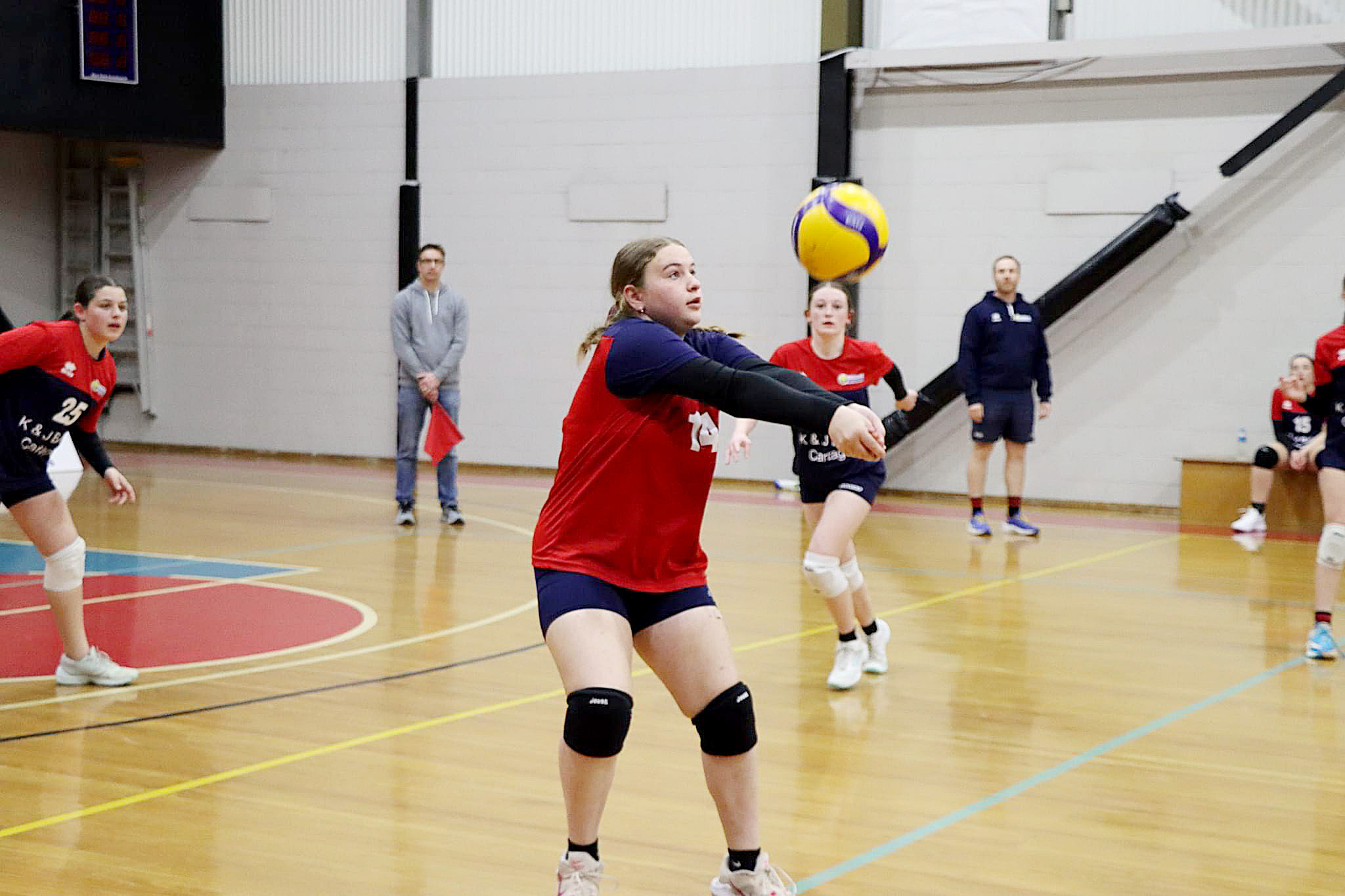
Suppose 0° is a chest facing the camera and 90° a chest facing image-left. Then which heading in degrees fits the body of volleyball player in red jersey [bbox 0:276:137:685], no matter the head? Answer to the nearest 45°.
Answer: approximately 315°

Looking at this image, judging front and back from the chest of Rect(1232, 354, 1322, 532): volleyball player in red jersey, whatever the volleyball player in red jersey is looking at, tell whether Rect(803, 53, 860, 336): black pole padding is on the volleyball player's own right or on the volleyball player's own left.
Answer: on the volleyball player's own right

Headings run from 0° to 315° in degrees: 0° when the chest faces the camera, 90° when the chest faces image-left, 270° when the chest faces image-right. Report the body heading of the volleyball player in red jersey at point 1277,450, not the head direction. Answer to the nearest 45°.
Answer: approximately 0°

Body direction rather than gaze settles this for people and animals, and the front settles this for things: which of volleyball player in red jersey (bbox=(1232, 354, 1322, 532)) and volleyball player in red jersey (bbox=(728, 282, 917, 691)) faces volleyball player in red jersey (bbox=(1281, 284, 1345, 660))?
volleyball player in red jersey (bbox=(1232, 354, 1322, 532))

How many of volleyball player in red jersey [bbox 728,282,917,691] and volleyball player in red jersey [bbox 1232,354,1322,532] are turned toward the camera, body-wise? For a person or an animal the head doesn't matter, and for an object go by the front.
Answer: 2

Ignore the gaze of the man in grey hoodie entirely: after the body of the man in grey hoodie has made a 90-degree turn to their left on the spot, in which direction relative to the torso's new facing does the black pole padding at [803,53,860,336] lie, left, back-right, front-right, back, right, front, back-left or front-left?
front-left

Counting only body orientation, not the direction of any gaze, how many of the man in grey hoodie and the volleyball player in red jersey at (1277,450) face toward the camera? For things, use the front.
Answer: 2

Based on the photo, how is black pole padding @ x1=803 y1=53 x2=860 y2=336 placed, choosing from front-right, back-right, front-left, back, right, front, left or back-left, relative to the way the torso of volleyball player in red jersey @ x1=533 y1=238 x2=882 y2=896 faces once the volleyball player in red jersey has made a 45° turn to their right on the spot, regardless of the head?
back

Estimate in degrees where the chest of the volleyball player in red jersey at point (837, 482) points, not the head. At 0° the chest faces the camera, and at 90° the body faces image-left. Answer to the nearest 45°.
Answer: approximately 0°
